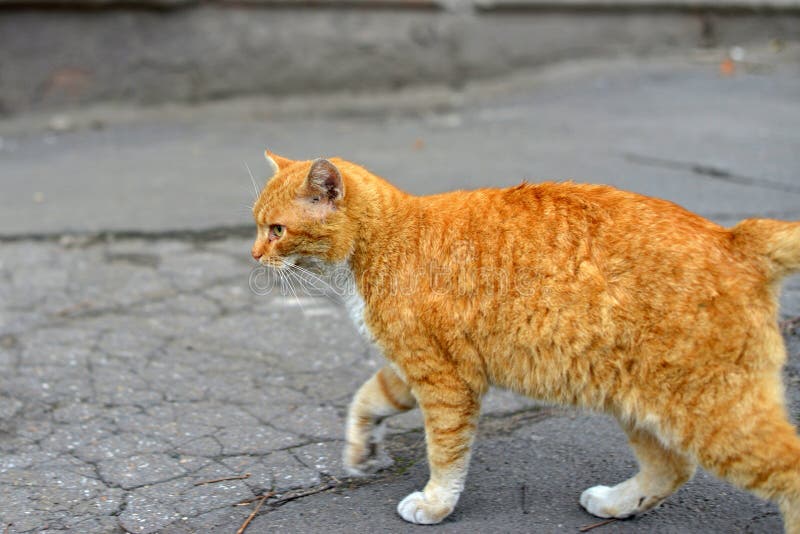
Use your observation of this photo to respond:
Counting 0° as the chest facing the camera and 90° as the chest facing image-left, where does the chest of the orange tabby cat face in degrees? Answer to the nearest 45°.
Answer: approximately 90°

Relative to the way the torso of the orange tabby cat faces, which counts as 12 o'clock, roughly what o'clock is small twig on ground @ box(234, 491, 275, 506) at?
The small twig on ground is roughly at 12 o'clock from the orange tabby cat.

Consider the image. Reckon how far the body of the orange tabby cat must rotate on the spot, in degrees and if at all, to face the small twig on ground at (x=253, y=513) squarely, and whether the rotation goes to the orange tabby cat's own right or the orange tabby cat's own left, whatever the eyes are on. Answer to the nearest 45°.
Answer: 0° — it already faces it

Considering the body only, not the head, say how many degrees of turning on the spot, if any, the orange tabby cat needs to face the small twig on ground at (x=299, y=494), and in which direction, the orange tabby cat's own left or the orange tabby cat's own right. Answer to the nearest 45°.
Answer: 0° — it already faces it
